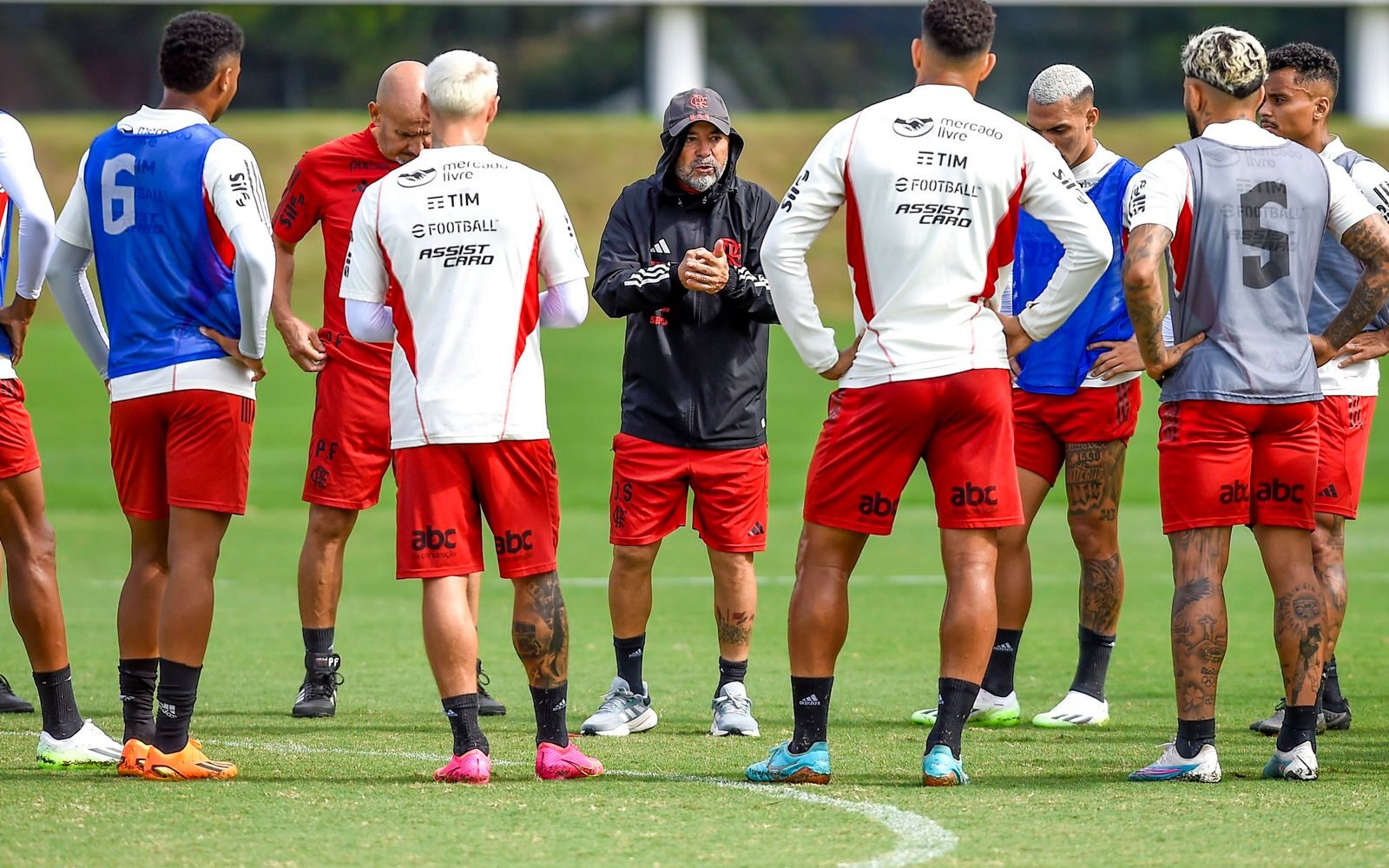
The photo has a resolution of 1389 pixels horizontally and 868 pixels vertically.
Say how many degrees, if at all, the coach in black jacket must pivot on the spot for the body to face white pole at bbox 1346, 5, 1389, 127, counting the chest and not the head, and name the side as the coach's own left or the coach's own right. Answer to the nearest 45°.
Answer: approximately 135° to the coach's own left

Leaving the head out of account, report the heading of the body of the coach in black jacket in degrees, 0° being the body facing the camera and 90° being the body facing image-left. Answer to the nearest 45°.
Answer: approximately 0°

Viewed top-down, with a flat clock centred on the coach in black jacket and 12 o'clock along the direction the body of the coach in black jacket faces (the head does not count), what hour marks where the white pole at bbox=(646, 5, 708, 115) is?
The white pole is roughly at 6 o'clock from the coach in black jacket.
